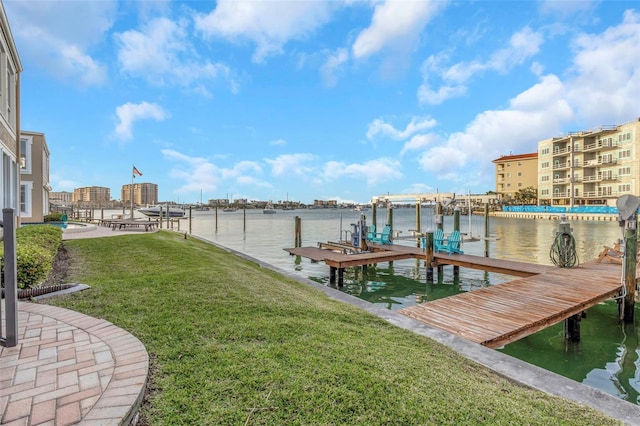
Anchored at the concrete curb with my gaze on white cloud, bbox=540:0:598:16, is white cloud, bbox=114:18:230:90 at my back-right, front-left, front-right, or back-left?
front-left

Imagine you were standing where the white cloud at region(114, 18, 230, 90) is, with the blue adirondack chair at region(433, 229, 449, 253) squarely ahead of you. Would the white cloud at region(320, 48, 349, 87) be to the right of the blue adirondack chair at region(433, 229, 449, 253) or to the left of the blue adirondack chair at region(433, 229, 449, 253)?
left

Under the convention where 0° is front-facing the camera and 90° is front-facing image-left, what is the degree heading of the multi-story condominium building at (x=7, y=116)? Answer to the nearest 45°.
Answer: approximately 270°

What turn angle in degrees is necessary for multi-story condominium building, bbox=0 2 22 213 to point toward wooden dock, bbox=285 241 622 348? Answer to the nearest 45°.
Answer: approximately 45° to its right

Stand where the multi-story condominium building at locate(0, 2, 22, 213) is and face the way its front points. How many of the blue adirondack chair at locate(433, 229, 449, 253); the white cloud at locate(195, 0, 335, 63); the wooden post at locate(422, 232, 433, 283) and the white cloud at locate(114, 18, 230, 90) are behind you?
0

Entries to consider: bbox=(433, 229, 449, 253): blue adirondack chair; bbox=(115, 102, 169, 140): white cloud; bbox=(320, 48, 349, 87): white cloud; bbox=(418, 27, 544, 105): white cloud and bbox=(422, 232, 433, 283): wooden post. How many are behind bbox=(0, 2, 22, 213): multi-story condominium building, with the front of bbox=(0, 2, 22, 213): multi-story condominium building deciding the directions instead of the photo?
0

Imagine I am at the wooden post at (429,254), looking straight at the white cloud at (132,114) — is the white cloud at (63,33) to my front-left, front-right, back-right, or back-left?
front-left

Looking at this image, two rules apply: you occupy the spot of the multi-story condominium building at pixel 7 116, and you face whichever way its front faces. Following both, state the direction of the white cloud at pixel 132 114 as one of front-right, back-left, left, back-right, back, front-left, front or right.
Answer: front-left

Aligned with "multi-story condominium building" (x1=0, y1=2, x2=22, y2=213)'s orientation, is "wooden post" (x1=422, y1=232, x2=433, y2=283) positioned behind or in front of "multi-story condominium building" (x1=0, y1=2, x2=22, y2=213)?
in front

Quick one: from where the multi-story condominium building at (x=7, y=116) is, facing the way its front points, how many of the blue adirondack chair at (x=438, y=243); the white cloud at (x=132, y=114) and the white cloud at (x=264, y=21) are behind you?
0
